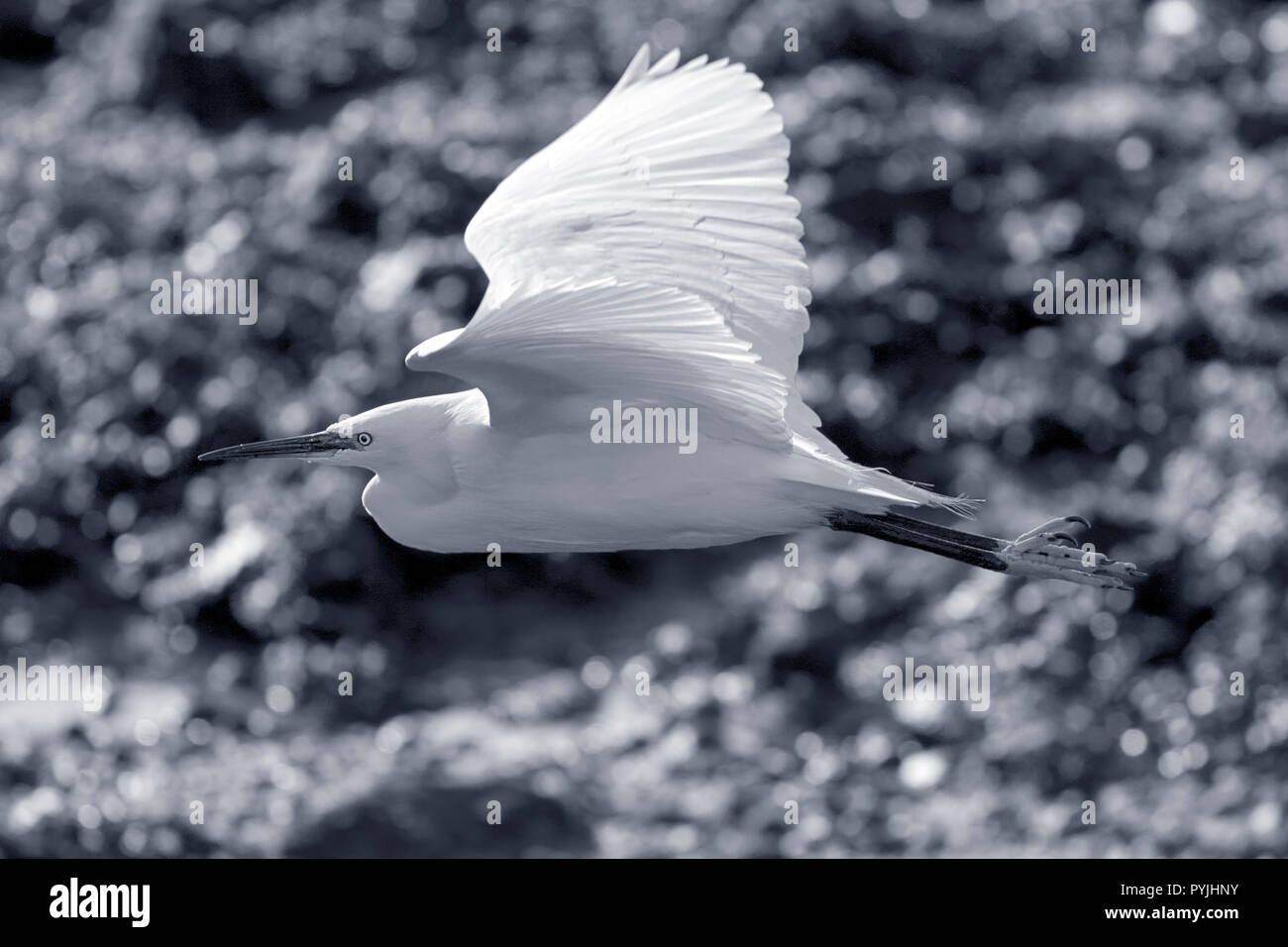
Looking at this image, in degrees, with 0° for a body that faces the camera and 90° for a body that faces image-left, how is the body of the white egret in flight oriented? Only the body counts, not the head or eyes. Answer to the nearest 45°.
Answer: approximately 90°
